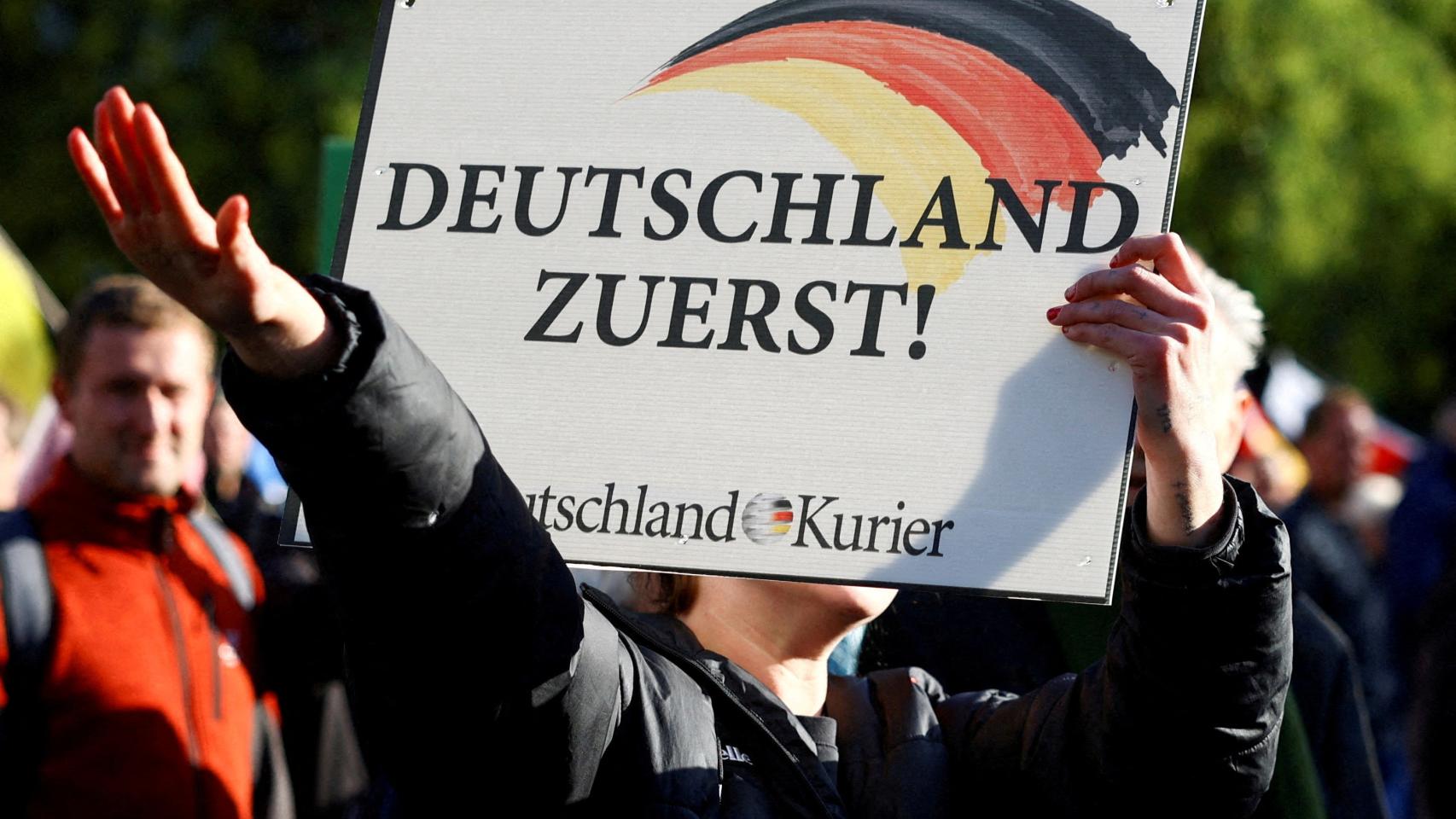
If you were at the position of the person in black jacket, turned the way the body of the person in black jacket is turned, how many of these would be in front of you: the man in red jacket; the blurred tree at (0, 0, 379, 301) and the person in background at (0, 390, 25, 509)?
0

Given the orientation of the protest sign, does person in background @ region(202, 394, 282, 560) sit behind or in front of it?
behind

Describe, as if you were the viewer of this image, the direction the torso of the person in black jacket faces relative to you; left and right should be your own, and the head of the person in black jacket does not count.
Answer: facing the viewer and to the right of the viewer

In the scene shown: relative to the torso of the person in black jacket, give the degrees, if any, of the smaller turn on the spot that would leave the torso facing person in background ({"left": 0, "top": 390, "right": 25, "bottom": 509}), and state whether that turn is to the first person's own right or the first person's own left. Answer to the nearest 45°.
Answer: approximately 180°

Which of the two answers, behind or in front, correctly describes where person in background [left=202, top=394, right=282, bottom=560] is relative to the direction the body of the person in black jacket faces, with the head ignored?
behind

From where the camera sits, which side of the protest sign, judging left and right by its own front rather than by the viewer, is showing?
front

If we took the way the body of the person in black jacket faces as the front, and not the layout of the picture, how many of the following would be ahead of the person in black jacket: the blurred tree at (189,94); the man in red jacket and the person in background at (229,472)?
0

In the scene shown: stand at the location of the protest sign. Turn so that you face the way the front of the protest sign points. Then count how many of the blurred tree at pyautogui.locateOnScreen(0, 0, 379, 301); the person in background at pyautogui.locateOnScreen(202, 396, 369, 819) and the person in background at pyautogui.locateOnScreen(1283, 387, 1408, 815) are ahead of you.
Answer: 0

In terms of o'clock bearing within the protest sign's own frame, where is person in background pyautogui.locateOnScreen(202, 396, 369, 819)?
The person in background is roughly at 5 o'clock from the protest sign.

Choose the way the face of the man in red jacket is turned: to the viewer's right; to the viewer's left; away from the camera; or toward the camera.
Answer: toward the camera

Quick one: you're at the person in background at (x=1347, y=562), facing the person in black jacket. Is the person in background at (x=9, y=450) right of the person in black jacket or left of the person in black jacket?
right

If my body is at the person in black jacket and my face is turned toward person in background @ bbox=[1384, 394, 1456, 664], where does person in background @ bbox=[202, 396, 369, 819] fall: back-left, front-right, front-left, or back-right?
front-left
